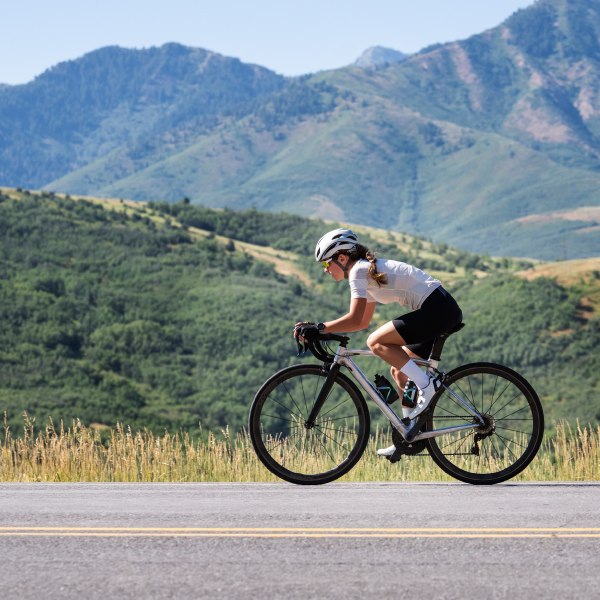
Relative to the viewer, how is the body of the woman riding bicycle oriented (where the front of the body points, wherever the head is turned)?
to the viewer's left

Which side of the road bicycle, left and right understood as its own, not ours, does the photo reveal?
left

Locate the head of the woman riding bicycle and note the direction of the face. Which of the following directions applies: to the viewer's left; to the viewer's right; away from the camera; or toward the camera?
to the viewer's left
